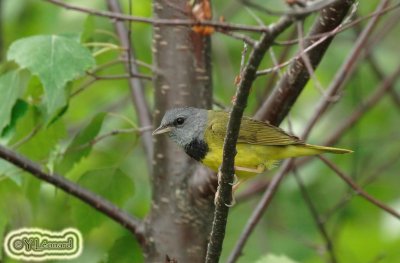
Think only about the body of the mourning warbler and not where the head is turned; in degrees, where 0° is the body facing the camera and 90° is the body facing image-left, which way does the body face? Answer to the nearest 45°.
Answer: approximately 90°

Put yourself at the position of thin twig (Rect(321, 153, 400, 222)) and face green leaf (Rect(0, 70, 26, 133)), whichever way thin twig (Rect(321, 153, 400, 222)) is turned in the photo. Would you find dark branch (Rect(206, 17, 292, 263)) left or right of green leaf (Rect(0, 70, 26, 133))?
left

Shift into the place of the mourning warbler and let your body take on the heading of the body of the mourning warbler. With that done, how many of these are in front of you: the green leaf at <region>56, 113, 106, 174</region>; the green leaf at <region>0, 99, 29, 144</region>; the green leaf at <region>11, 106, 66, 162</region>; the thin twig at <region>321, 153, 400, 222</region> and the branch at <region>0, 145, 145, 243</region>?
4

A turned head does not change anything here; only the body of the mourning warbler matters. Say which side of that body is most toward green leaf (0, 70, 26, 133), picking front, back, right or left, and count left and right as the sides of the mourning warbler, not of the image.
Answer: front

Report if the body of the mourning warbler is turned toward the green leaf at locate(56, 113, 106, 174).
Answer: yes

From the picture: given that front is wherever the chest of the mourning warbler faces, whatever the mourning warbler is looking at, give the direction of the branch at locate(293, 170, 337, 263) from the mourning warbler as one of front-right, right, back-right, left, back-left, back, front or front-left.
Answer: back-right

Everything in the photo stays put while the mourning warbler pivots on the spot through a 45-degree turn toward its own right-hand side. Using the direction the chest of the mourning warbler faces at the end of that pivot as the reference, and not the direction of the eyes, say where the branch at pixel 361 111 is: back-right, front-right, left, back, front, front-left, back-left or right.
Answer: right

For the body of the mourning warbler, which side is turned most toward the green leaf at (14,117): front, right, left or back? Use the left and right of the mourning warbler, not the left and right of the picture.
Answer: front

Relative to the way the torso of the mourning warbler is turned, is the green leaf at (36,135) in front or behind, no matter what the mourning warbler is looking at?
in front

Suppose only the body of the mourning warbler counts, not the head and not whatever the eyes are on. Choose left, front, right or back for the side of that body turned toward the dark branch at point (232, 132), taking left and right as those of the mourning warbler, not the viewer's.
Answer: left
